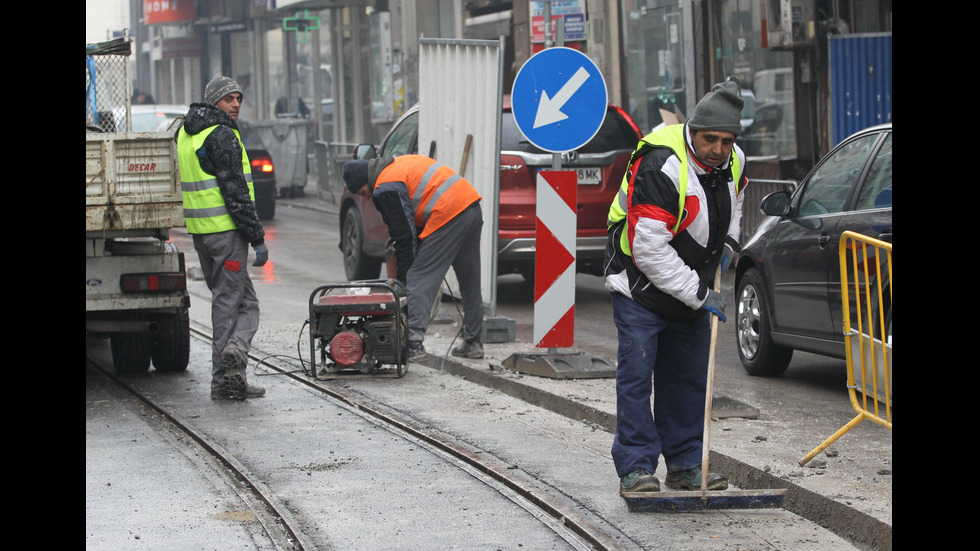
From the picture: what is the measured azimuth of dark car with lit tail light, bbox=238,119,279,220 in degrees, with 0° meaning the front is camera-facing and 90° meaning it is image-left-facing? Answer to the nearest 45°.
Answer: approximately 180°

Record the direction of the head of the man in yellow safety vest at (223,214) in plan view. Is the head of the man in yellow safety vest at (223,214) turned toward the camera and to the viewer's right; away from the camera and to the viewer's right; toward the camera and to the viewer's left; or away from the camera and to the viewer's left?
toward the camera and to the viewer's right

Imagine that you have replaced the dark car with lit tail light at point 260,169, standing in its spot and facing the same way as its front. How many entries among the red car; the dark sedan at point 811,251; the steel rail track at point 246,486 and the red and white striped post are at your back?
4

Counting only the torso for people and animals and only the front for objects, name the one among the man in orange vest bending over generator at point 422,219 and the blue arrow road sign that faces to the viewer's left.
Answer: the man in orange vest bending over generator

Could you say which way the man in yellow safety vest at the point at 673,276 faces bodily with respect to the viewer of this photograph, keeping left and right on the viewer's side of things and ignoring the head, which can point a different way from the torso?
facing the viewer and to the right of the viewer

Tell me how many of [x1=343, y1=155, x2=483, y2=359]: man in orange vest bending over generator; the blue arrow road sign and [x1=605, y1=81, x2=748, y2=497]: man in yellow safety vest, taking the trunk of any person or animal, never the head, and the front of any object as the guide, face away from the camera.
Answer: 0

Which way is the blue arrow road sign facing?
toward the camera

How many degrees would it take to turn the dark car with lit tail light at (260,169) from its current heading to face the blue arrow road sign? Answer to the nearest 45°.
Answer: approximately 180°

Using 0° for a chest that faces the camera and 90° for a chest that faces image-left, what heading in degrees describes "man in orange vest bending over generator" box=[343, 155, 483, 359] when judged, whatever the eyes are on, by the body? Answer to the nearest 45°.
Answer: approximately 90°

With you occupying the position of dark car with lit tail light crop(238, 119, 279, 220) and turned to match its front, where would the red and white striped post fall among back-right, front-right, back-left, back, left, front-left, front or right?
back
